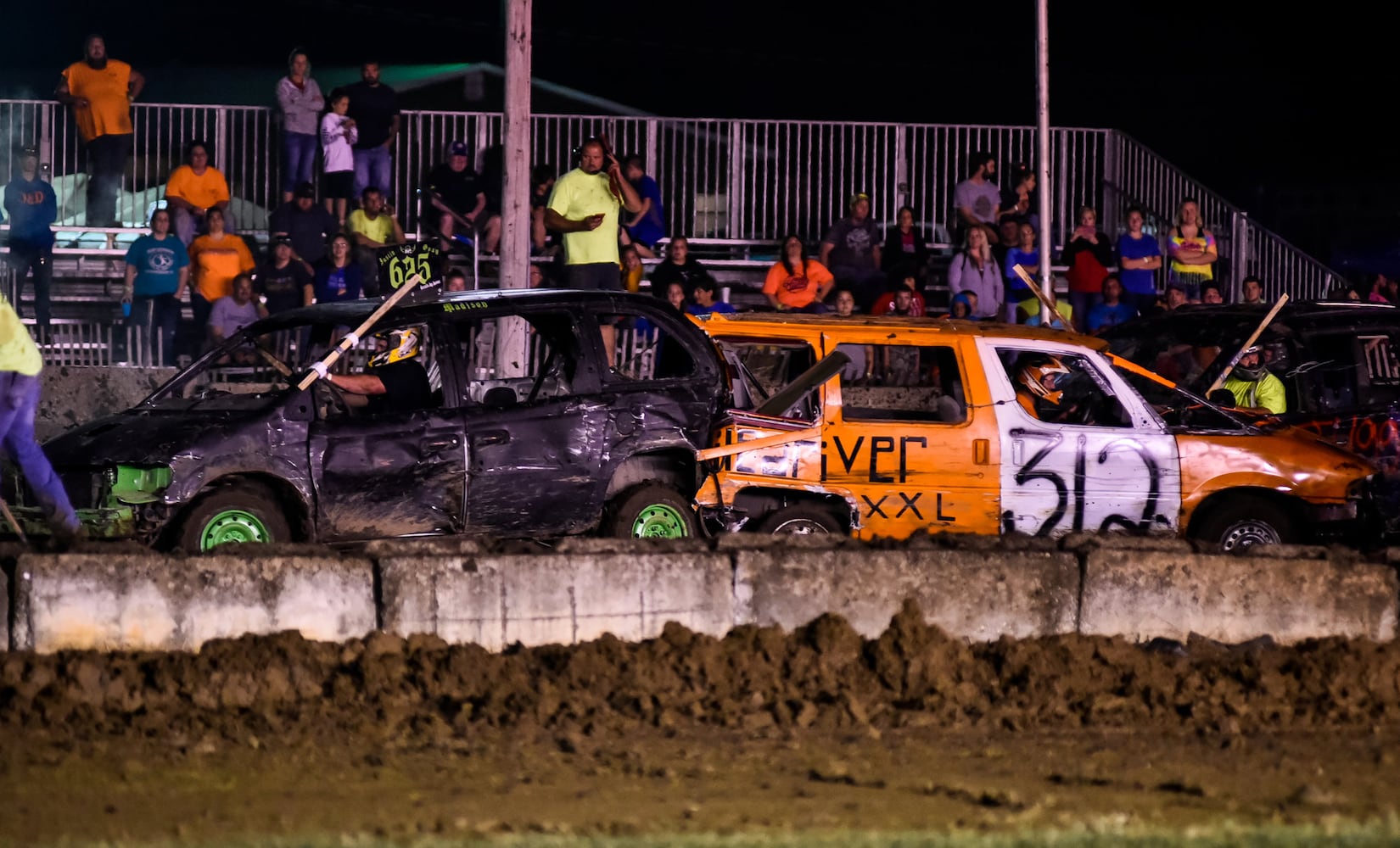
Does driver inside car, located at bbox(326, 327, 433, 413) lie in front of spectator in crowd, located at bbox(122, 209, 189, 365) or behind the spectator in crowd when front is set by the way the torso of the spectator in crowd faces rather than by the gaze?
in front

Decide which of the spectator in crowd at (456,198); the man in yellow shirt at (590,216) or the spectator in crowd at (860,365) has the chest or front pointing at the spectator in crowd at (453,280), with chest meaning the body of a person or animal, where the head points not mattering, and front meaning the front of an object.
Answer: the spectator in crowd at (456,198)

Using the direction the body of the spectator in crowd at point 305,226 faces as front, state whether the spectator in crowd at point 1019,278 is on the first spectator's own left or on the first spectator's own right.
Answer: on the first spectator's own left

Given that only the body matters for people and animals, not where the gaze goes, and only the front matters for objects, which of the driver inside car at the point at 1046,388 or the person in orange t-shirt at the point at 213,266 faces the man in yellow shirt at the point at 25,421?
the person in orange t-shirt

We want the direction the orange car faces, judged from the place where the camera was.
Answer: facing to the right of the viewer

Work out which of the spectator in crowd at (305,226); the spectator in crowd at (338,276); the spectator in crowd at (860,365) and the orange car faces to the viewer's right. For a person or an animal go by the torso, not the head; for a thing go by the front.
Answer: the orange car

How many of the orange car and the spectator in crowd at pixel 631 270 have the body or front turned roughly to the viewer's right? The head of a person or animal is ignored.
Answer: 1

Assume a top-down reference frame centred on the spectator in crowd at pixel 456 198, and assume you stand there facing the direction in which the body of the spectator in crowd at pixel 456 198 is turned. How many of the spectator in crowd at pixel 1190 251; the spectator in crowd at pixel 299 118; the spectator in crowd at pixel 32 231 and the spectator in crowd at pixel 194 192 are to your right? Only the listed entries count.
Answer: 3

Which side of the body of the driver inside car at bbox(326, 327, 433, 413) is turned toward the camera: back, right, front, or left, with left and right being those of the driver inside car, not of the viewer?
left
